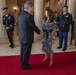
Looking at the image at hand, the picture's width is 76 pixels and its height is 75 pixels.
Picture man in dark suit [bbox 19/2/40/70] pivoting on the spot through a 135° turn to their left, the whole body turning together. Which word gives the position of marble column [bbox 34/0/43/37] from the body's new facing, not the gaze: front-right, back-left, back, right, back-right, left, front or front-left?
right

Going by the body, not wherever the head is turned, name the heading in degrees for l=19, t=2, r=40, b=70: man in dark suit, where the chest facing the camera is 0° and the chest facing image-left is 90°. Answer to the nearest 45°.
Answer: approximately 225°
